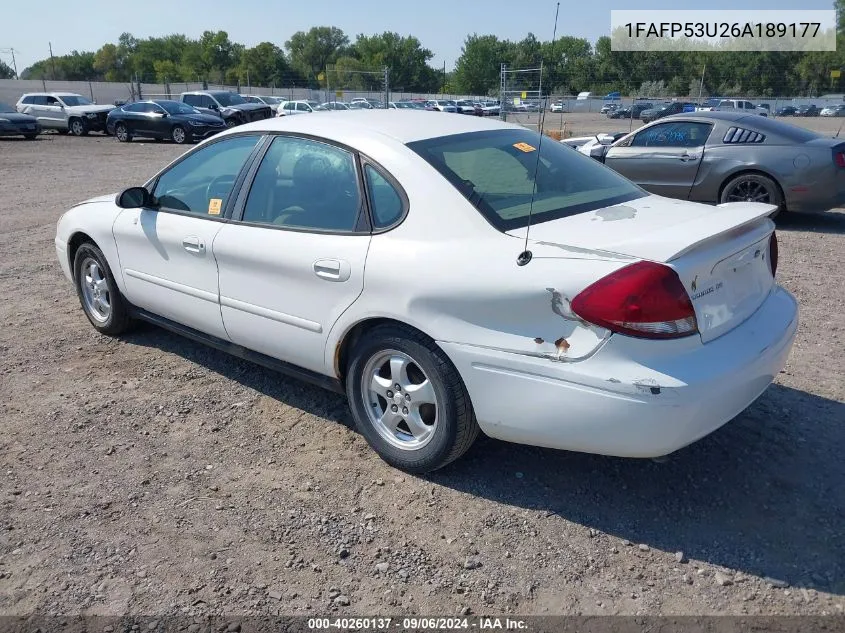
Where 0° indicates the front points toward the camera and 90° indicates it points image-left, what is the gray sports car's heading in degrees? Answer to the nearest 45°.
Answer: approximately 135°

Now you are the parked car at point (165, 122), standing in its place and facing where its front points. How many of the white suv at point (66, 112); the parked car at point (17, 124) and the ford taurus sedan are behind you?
2

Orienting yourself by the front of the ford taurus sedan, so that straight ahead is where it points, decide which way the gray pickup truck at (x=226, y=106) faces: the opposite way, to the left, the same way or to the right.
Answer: the opposite way

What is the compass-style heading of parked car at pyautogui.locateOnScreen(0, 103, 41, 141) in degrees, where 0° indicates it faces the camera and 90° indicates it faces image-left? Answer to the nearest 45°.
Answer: approximately 315°

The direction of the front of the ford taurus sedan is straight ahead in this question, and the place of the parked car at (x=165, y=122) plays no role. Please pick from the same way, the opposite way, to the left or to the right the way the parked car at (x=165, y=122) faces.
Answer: the opposite way

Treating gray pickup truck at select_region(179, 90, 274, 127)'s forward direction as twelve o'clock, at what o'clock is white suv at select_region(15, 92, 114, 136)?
The white suv is roughly at 5 o'clock from the gray pickup truck.

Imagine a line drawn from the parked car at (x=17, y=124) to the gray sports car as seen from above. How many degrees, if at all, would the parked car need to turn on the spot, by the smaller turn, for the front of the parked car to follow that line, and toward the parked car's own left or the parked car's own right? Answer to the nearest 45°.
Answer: approximately 45° to the parked car's own right

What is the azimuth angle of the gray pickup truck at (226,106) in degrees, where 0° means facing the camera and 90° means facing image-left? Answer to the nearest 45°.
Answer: approximately 315°
